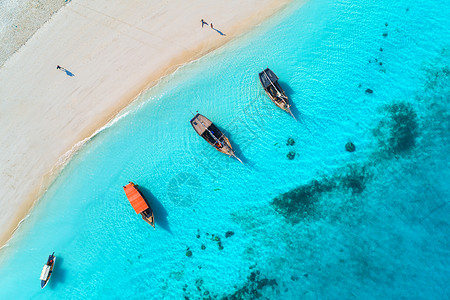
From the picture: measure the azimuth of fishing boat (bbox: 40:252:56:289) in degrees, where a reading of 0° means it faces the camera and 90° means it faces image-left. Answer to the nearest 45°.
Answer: approximately 0°

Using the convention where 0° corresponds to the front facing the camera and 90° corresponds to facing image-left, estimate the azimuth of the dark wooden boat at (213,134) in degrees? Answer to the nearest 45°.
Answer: approximately 315°

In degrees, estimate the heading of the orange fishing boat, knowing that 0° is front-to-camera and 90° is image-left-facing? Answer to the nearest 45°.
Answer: approximately 315°

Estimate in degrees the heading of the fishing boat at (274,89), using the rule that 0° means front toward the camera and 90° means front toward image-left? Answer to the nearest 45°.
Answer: approximately 315°
